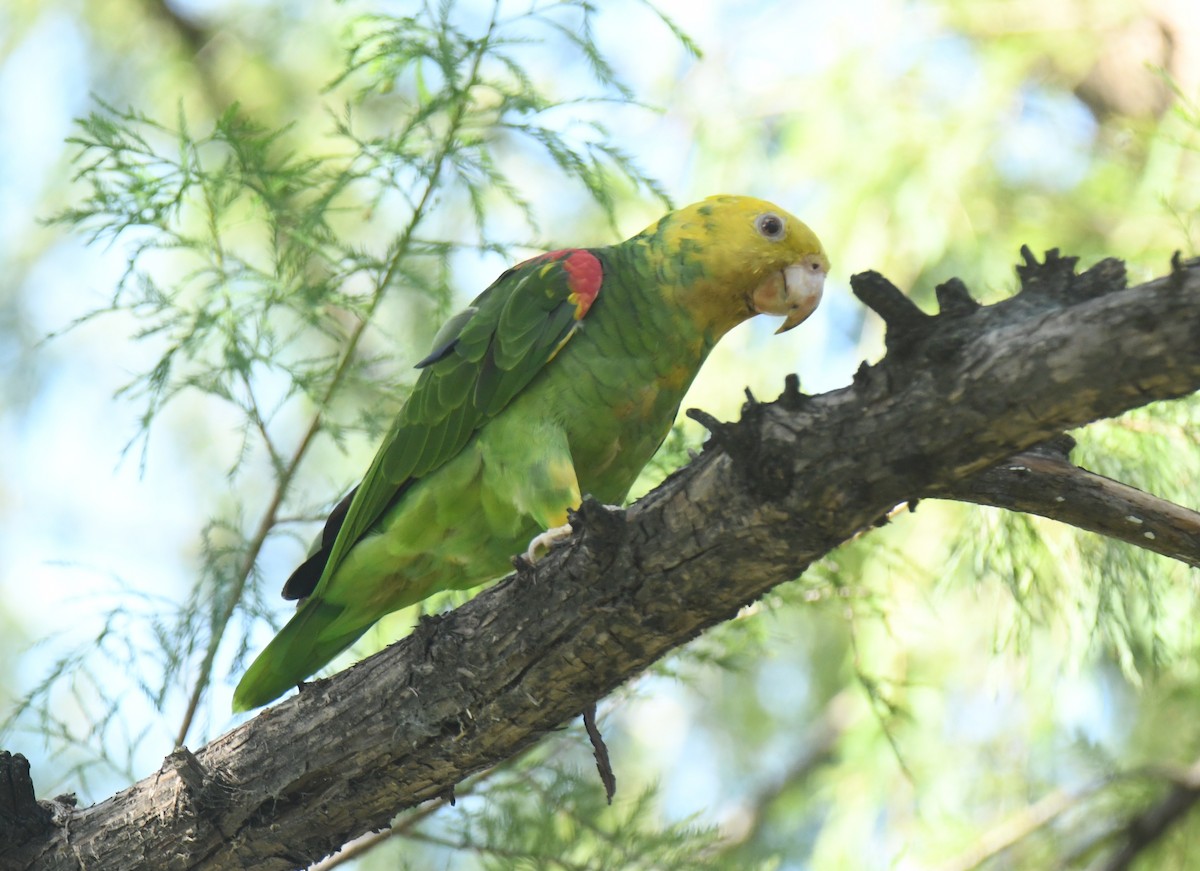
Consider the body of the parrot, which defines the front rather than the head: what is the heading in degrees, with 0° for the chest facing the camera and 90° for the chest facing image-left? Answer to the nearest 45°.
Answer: approximately 270°
